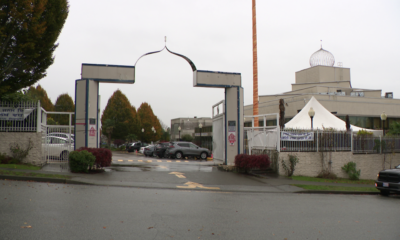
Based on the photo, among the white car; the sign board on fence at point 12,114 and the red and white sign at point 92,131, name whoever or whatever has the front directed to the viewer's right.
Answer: the white car

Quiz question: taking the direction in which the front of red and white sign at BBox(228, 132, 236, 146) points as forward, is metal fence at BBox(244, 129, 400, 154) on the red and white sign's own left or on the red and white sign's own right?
on the red and white sign's own left

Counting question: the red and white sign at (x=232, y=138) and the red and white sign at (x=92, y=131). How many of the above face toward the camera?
2

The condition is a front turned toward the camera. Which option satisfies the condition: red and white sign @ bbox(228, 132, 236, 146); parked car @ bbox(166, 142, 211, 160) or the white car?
the red and white sign

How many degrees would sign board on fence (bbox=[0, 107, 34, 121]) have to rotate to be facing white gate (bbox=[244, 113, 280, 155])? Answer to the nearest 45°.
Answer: approximately 90° to its left

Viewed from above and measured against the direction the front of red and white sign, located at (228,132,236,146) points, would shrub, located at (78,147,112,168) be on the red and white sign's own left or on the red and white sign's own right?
on the red and white sign's own right

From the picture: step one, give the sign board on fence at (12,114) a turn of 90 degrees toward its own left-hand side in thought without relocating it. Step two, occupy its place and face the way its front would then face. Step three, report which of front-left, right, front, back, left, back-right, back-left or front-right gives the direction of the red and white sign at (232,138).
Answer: front

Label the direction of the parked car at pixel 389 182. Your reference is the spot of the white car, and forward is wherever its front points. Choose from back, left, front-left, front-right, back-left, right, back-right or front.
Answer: front-right

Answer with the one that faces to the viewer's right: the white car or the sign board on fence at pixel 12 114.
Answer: the white car

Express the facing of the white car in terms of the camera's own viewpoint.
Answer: facing to the right of the viewer

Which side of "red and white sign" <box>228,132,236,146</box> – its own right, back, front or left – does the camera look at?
front

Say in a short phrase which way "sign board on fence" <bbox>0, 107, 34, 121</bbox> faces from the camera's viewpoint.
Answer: facing the viewer
